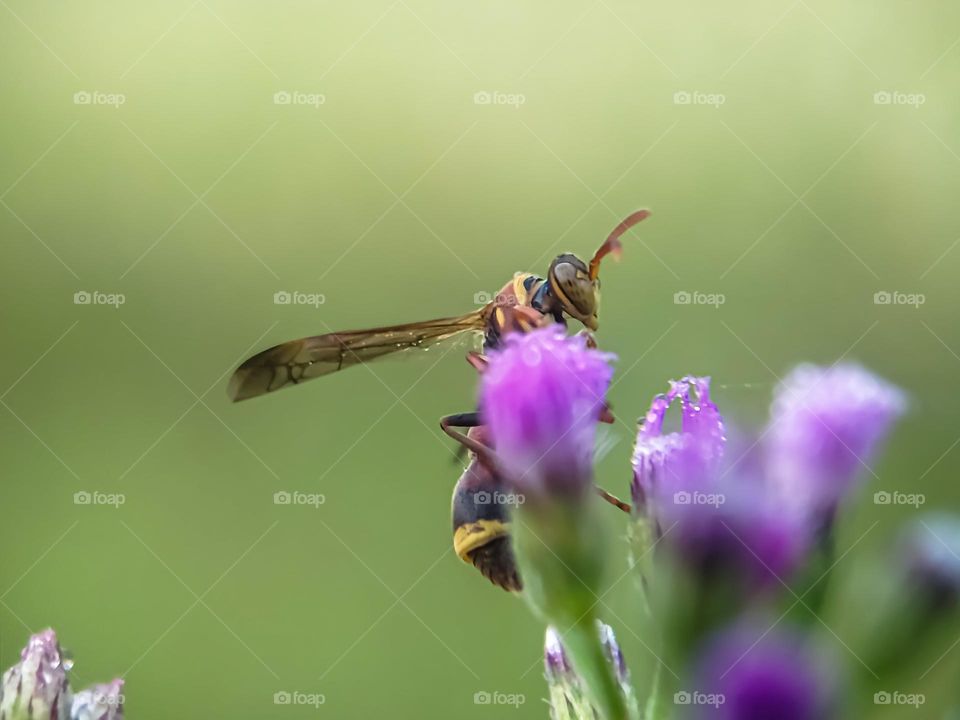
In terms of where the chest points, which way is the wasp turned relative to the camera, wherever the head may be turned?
to the viewer's right
